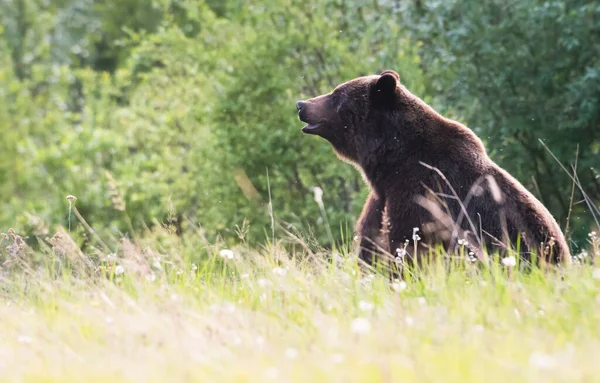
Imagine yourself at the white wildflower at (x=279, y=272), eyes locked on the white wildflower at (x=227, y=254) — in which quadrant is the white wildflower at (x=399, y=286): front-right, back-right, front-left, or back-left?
back-right

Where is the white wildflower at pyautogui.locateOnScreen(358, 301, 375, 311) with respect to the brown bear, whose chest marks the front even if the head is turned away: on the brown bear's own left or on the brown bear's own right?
on the brown bear's own left

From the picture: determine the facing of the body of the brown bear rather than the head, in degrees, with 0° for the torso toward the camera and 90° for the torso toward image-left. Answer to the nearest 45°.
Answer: approximately 90°

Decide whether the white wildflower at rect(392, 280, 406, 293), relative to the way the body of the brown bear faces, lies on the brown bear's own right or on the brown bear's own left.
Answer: on the brown bear's own left

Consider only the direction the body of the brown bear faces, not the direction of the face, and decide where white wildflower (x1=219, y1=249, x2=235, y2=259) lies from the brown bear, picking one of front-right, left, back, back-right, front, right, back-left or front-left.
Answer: front-left

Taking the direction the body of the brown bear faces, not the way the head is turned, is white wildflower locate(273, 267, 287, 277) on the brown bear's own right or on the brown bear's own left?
on the brown bear's own left
